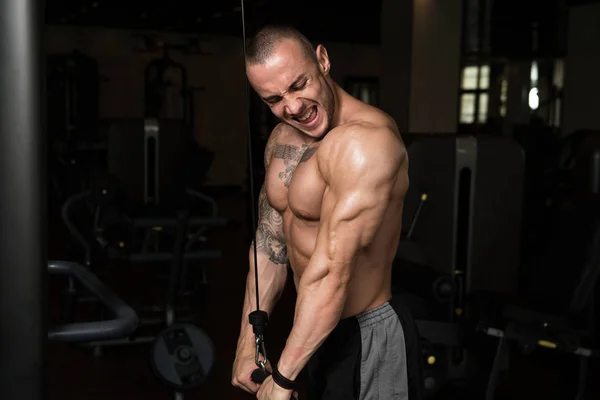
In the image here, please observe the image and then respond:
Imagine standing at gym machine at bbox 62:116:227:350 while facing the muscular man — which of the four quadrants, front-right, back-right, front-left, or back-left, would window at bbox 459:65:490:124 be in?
back-left

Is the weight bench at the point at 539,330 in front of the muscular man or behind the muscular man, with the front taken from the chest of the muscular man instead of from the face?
behind

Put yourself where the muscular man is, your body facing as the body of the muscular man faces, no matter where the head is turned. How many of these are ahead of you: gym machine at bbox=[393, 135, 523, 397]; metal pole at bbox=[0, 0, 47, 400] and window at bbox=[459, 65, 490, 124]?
1

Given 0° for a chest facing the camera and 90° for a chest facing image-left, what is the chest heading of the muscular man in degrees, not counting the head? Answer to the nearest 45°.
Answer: approximately 45°

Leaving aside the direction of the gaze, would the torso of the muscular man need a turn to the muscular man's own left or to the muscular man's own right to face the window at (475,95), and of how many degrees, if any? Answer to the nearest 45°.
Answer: approximately 135° to the muscular man's own right

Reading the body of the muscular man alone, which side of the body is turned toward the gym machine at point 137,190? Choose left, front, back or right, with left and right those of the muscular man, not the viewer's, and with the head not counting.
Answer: right
